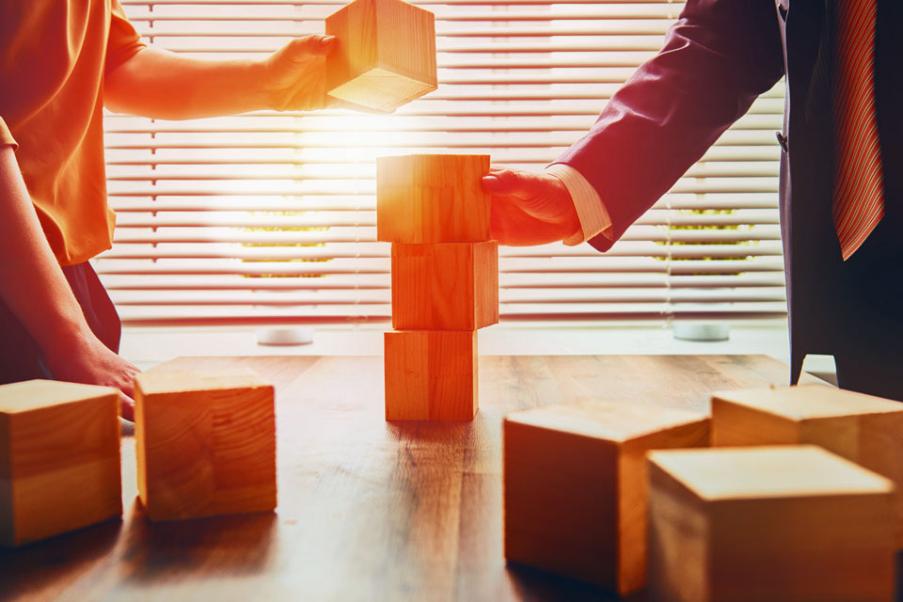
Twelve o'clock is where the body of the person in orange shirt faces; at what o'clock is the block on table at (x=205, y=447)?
The block on table is roughly at 1 o'clock from the person in orange shirt.

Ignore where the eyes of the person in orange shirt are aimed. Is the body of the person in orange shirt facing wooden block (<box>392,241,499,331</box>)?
yes

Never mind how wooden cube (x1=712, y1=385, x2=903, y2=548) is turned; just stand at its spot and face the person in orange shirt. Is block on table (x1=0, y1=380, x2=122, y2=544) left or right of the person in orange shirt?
left

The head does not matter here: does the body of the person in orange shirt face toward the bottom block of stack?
yes

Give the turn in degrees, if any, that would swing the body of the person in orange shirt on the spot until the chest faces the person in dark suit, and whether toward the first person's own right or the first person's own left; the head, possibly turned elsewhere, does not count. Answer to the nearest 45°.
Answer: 0° — they already face them

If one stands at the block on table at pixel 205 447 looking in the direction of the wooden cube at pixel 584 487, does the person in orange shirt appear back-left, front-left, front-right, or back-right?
back-left

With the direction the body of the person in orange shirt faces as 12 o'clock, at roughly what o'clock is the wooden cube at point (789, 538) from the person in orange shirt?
The wooden cube is roughly at 1 o'clock from the person in orange shirt.

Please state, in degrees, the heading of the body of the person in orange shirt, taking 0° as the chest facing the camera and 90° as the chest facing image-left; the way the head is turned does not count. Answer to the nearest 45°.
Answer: approximately 315°
